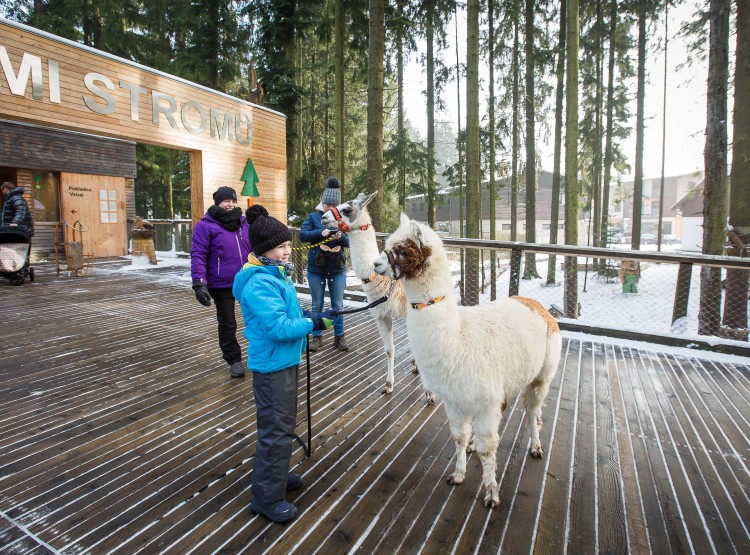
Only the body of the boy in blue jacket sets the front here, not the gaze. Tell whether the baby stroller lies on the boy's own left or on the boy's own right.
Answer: on the boy's own left

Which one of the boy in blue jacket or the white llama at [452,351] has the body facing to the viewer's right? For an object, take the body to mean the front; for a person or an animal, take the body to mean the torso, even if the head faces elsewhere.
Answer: the boy in blue jacket

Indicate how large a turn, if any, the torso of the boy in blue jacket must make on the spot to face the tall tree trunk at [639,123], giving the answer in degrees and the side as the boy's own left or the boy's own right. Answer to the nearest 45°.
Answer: approximately 45° to the boy's own left

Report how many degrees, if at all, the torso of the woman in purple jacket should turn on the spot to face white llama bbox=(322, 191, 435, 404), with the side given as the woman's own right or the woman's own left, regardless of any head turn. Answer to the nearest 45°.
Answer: approximately 45° to the woman's own left

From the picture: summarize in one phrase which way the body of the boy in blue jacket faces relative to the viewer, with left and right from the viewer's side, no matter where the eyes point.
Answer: facing to the right of the viewer

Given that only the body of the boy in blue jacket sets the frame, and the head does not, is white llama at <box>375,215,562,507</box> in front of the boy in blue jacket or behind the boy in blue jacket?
in front

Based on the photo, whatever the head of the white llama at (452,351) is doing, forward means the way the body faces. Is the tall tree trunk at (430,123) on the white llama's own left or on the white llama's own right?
on the white llama's own right

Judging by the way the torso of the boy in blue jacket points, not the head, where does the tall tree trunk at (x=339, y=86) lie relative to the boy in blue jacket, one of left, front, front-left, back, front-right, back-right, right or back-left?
left

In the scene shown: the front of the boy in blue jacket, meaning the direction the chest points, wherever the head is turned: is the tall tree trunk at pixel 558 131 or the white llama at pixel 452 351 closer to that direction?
the white llama

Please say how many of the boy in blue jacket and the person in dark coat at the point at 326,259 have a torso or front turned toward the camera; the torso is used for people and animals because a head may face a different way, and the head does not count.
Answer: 1

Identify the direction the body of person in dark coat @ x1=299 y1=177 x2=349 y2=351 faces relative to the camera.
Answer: toward the camera

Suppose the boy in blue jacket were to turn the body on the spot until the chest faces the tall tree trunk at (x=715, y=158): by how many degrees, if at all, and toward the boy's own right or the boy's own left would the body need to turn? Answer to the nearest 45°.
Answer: approximately 45° to the boy's own left

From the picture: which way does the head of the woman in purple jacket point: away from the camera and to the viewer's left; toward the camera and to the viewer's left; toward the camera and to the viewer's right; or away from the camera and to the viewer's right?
toward the camera and to the viewer's right
